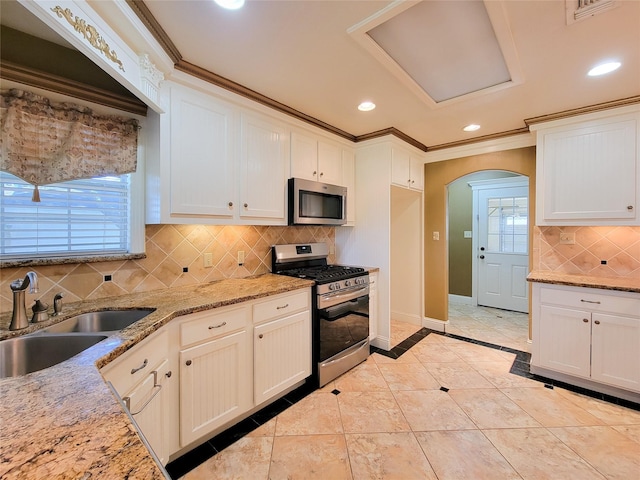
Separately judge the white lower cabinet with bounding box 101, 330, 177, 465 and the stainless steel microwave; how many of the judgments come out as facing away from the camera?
0

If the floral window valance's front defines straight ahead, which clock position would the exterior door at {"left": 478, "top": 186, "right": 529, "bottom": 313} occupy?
The exterior door is roughly at 11 o'clock from the floral window valance.

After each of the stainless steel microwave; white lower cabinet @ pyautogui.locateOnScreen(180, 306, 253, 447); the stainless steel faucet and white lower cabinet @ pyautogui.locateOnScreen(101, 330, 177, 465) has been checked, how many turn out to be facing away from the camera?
0

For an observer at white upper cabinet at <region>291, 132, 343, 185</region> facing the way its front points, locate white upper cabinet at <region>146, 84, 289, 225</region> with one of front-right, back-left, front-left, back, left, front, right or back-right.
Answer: right

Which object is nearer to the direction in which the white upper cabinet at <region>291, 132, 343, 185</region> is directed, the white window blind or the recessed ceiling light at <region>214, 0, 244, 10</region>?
the recessed ceiling light

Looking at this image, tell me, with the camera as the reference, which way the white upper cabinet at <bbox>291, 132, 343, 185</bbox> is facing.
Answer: facing the viewer and to the right of the viewer

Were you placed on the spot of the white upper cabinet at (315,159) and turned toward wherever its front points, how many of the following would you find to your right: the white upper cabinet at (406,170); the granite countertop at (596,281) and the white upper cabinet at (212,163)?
1

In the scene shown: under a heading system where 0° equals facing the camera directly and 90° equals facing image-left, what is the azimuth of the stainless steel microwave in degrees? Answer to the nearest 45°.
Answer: approximately 315°

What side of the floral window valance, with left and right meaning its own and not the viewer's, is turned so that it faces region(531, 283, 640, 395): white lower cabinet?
front

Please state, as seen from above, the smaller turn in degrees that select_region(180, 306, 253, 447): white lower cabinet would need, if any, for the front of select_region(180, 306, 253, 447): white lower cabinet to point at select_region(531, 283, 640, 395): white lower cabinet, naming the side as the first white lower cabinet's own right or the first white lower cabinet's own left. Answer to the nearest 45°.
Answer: approximately 45° to the first white lower cabinet's own left

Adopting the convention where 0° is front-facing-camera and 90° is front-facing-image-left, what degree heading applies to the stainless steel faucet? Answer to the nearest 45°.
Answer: approximately 270°

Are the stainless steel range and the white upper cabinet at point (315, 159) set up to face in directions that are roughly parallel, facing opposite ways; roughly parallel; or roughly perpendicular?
roughly parallel
